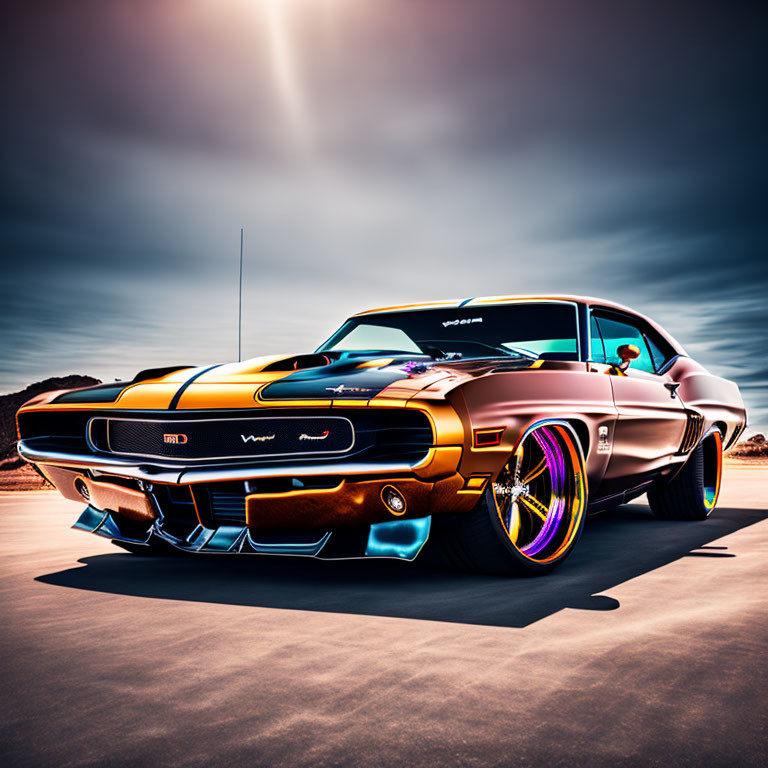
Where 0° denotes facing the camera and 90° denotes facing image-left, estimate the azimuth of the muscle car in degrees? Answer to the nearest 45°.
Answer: approximately 45°
